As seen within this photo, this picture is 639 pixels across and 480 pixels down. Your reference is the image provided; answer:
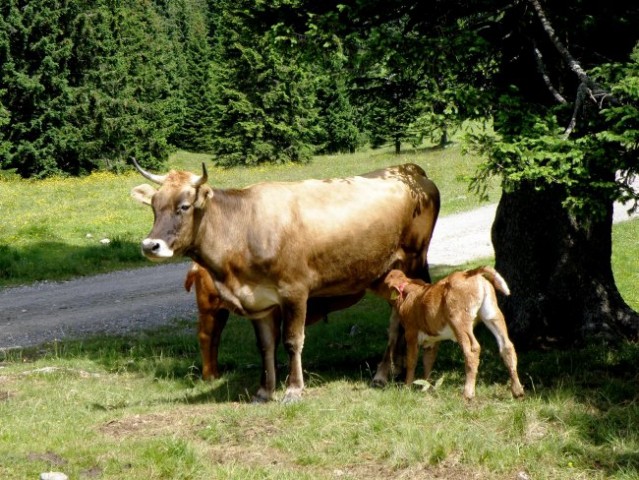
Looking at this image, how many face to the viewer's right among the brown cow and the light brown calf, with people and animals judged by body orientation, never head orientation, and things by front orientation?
0

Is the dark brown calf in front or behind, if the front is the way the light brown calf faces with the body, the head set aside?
in front

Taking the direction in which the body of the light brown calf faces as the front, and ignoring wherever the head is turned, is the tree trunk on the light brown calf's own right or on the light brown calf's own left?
on the light brown calf's own right

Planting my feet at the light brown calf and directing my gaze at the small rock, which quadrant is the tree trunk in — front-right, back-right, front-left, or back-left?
back-right

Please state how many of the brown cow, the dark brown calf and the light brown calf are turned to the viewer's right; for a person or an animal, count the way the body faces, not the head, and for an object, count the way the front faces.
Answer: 1

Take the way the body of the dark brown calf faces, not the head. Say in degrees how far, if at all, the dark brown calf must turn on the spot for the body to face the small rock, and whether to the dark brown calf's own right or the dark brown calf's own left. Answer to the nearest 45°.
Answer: approximately 90° to the dark brown calf's own right

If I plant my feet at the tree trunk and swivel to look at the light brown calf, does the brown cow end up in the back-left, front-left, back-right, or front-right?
front-right

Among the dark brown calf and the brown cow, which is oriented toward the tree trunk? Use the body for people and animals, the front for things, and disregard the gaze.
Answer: the dark brown calf

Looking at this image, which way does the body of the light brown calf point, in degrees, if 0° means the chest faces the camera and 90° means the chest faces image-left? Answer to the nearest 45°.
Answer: approximately 135°

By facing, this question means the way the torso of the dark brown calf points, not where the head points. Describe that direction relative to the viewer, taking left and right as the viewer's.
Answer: facing to the right of the viewer

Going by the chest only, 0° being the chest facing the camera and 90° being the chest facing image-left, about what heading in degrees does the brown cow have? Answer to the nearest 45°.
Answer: approximately 45°

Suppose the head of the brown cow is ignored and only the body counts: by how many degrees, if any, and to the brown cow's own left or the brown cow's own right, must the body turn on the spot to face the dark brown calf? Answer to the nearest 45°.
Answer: approximately 90° to the brown cow's own right

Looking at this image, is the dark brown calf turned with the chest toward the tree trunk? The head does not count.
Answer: yes

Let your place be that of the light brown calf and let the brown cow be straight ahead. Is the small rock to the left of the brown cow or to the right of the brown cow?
left
